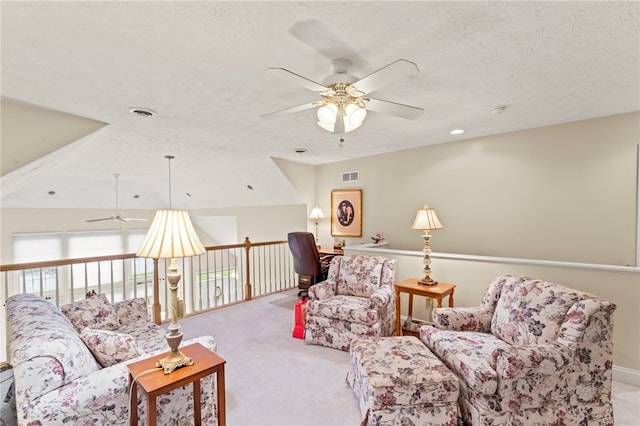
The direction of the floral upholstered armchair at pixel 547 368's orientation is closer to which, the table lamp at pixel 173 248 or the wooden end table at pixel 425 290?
the table lamp

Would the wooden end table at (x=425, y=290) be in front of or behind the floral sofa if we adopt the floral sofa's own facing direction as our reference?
in front

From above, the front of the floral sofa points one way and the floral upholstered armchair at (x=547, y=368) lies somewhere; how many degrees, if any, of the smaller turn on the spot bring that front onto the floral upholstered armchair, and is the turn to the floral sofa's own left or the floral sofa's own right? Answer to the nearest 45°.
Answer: approximately 45° to the floral sofa's own right

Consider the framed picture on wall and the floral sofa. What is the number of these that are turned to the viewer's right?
1

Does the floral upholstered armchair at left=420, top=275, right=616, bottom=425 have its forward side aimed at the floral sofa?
yes

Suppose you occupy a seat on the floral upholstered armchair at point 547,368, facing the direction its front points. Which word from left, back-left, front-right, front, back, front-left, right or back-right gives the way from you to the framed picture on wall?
right

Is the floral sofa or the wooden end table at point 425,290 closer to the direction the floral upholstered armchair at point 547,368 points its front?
the floral sofa

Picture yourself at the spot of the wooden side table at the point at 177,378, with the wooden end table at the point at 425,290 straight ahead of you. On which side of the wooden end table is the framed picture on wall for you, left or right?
left

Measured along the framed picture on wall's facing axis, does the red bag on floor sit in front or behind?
in front

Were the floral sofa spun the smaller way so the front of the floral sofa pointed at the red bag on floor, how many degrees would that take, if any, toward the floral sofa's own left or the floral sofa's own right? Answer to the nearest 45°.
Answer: approximately 45° to the floral sofa's own left

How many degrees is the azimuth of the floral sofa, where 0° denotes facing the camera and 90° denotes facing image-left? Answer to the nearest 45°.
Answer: approximately 270°

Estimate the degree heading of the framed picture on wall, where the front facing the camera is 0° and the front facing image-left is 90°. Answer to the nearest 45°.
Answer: approximately 45°

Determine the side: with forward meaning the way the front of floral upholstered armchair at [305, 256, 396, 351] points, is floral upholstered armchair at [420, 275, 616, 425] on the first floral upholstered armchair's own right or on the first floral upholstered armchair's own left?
on the first floral upholstered armchair's own left
